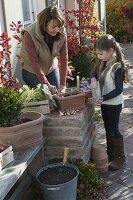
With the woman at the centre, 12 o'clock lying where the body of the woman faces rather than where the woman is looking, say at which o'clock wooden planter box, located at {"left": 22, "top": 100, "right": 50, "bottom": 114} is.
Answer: The wooden planter box is roughly at 2 o'clock from the woman.

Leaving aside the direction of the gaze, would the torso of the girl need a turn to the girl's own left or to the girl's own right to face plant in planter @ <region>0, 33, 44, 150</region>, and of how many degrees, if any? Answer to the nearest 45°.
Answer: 0° — they already face it

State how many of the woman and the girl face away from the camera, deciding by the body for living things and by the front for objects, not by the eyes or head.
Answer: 0

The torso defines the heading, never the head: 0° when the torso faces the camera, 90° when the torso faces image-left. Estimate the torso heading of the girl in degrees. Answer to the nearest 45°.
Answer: approximately 45°

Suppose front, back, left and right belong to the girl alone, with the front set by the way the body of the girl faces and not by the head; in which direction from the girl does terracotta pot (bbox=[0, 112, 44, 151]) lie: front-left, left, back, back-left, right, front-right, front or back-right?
front

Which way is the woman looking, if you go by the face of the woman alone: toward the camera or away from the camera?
toward the camera

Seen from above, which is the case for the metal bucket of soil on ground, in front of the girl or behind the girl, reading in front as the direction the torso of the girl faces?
in front

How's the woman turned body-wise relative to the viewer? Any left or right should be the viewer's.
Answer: facing the viewer and to the right of the viewer
